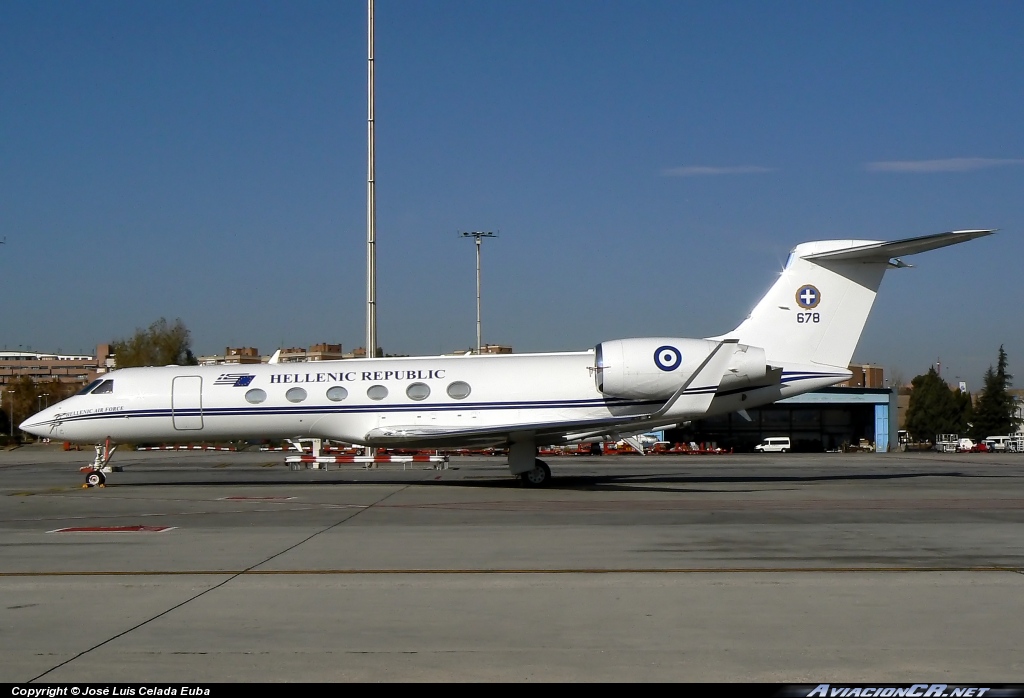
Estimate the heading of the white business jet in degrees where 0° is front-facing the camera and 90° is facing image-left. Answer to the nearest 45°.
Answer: approximately 90°

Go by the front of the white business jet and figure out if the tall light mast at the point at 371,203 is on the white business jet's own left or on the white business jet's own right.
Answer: on the white business jet's own right
